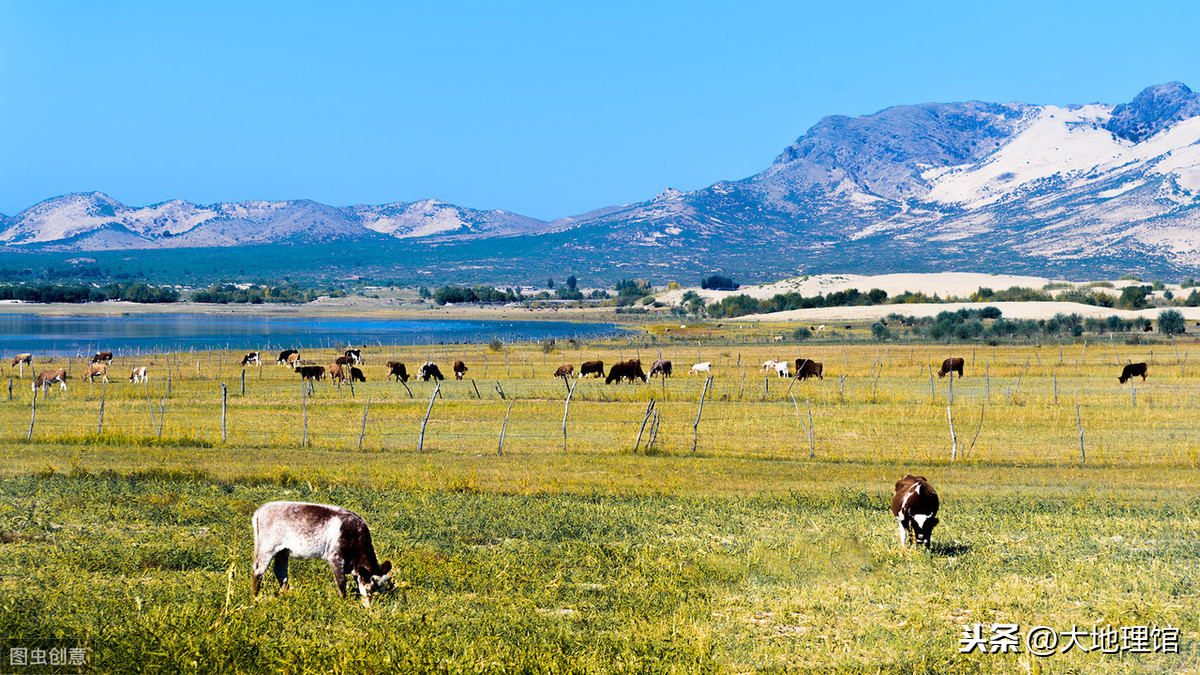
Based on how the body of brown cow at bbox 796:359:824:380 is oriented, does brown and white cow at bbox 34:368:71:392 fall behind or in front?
in front

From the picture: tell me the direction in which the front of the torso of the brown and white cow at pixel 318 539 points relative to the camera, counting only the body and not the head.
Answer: to the viewer's right

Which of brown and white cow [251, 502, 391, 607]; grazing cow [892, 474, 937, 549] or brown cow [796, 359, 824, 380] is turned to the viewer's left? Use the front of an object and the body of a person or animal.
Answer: the brown cow

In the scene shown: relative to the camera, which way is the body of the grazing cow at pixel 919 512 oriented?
toward the camera

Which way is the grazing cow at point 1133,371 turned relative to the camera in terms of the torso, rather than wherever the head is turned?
to the viewer's left

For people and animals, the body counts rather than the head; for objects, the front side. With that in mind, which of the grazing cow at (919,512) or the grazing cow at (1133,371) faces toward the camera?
the grazing cow at (919,512)

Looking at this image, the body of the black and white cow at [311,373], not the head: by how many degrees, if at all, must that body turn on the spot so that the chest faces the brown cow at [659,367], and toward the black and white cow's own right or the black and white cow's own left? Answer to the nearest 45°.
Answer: approximately 180°

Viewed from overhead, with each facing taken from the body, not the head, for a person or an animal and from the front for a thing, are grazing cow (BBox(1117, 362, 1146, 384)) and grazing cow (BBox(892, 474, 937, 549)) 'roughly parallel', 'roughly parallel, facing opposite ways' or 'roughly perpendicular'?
roughly perpendicular

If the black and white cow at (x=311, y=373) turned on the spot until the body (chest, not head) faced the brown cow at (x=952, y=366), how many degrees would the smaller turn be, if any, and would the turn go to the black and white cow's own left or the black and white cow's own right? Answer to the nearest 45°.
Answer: approximately 180°

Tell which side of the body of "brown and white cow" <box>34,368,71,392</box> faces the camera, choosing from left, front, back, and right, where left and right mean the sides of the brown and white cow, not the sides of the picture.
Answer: left

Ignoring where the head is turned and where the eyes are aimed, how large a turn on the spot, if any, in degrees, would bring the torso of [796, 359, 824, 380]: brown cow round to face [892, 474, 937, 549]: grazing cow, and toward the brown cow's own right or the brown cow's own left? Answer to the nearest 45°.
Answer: approximately 90° to the brown cow's own left

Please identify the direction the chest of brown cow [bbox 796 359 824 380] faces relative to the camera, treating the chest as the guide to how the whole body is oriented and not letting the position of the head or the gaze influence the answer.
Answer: to the viewer's left

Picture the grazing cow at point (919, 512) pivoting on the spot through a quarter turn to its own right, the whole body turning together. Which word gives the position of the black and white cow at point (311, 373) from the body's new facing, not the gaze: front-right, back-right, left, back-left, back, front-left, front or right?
front-right

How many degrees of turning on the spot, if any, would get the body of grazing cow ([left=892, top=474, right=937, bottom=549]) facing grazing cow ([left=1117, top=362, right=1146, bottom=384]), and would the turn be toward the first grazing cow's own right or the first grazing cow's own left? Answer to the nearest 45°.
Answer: approximately 180°
